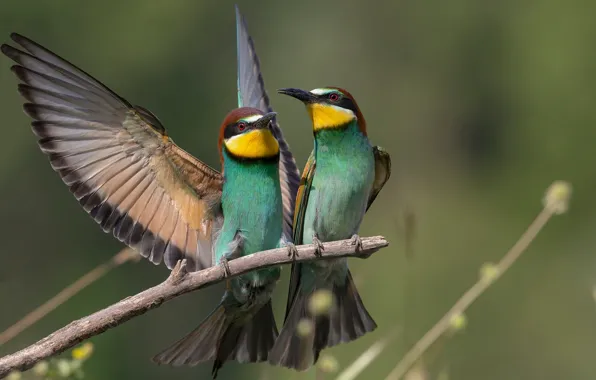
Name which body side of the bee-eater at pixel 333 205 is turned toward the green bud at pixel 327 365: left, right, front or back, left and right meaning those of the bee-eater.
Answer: front

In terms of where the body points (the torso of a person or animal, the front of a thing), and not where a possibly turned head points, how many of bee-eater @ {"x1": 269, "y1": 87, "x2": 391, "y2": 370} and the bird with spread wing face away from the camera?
0

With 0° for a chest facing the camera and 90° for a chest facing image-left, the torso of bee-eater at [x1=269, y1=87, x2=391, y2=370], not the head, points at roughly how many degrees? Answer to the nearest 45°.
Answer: approximately 0°

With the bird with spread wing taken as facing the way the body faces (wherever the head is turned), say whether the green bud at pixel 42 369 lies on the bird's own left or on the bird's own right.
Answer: on the bird's own right

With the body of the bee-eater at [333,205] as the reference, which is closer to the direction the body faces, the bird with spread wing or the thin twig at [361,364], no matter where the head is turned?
the thin twig

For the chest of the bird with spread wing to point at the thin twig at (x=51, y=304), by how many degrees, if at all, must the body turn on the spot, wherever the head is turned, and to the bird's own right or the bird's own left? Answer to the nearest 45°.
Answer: approximately 90° to the bird's own right
